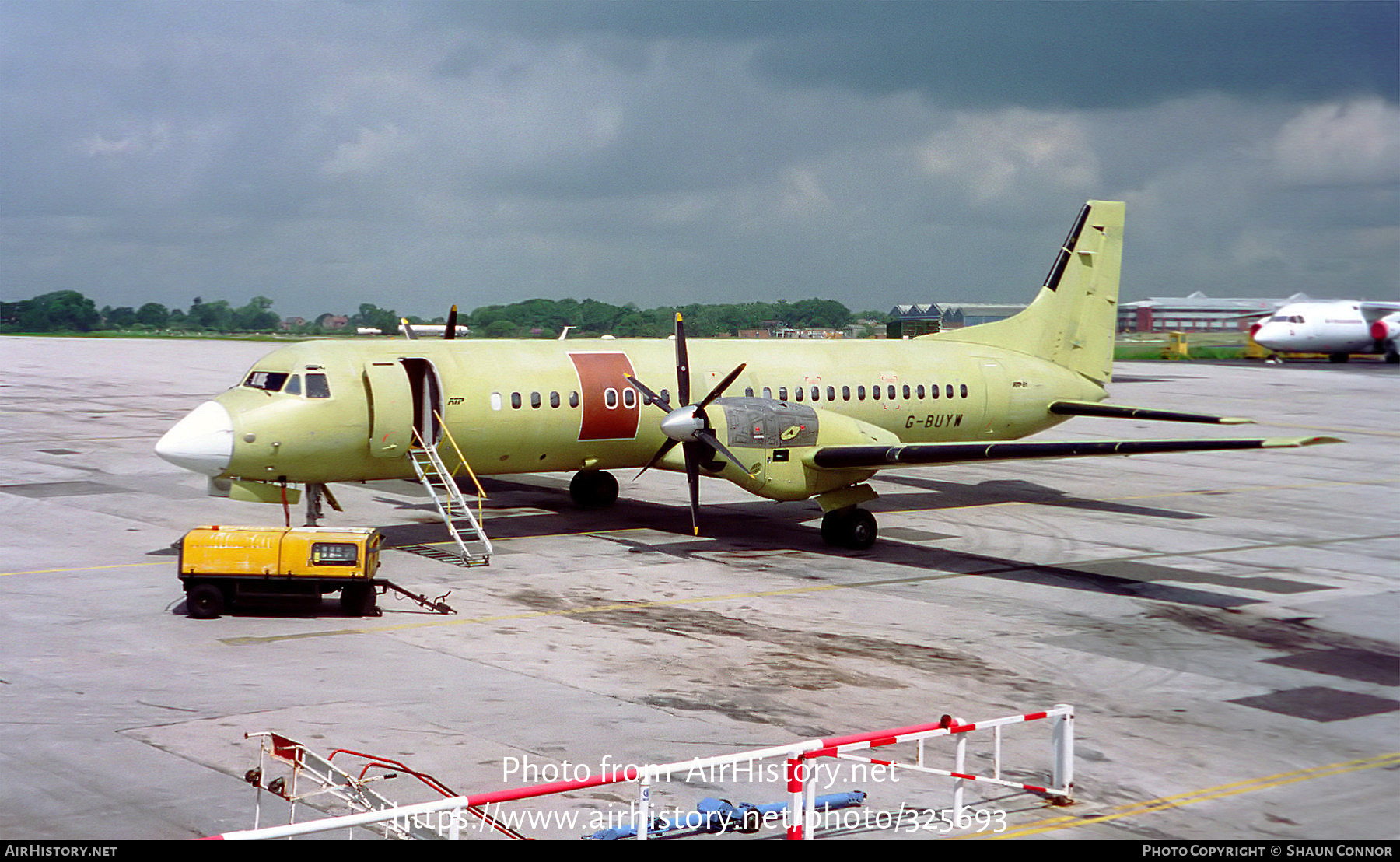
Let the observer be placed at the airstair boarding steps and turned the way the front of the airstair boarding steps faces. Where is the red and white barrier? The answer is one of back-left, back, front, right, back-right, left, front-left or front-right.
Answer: front-right

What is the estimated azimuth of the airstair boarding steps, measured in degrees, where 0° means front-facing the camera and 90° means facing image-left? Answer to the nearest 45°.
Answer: approximately 315°
